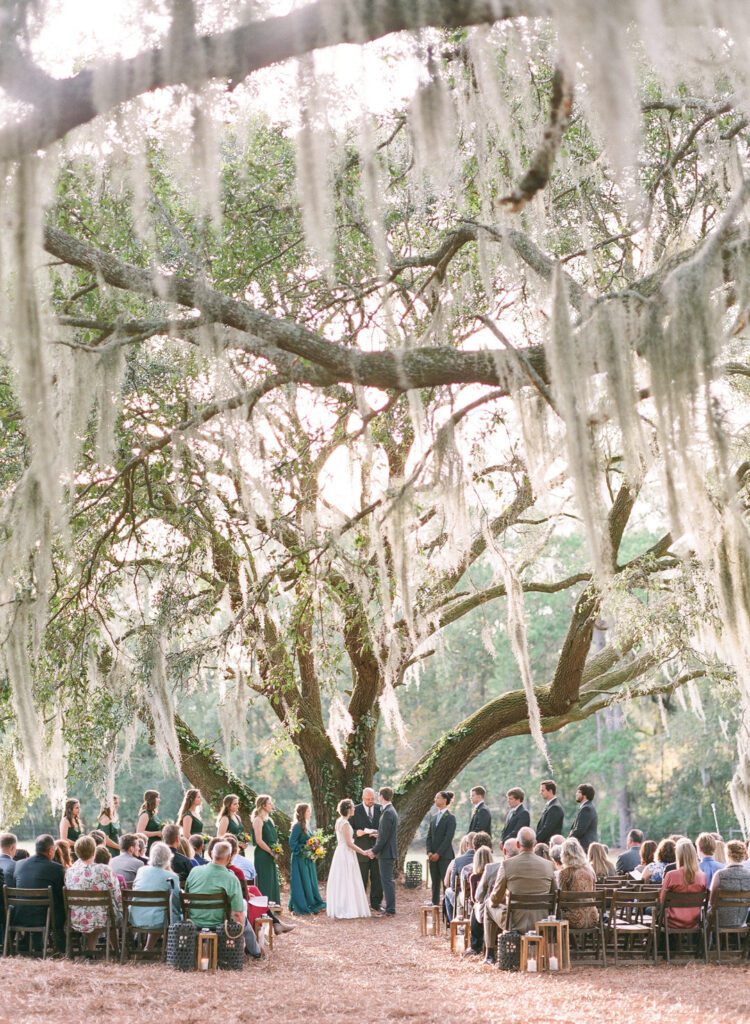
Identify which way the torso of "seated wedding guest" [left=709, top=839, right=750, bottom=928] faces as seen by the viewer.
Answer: away from the camera

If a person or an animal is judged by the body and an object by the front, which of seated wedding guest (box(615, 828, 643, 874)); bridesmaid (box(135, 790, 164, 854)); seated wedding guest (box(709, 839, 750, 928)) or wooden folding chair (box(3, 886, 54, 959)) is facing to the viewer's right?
the bridesmaid

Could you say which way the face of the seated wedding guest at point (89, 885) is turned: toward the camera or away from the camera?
away from the camera

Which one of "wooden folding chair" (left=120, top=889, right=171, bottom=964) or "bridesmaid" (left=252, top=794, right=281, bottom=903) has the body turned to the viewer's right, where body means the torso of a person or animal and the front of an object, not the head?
the bridesmaid

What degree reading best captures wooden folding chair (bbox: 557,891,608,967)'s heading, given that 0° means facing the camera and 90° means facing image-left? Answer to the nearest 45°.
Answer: approximately 180°

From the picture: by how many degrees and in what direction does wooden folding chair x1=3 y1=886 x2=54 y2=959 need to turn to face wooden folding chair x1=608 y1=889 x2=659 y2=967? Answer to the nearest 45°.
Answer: approximately 90° to its right

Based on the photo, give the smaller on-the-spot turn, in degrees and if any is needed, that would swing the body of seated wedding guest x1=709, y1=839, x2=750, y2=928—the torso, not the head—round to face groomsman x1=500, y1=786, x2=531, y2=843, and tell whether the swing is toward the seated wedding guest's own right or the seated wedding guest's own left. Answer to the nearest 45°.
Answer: approximately 45° to the seated wedding guest's own left

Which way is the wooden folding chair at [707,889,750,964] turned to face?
away from the camera

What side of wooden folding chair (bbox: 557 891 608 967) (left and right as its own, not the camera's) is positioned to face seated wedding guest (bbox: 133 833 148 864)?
left

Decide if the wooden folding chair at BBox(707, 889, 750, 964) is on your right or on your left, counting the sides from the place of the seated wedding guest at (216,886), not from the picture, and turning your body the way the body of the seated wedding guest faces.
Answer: on your right

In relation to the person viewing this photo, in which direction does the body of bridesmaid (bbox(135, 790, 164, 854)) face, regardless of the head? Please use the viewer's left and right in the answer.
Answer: facing to the right of the viewer

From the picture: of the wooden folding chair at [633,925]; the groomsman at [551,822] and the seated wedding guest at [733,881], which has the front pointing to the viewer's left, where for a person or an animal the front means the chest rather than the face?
the groomsman

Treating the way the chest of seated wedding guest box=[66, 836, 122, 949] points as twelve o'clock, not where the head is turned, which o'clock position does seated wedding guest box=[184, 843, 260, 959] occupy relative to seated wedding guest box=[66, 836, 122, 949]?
seated wedding guest box=[184, 843, 260, 959] is roughly at 4 o'clock from seated wedding guest box=[66, 836, 122, 949].
